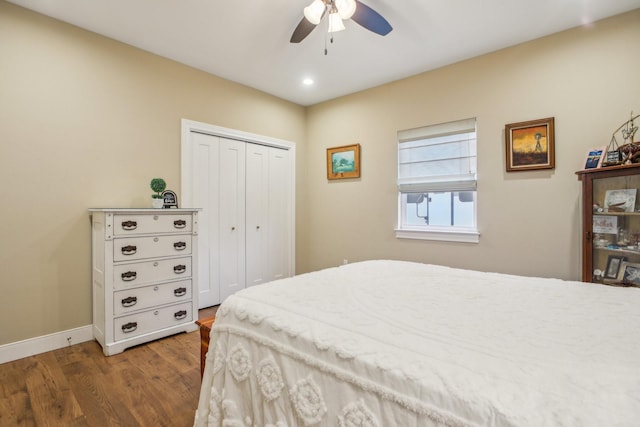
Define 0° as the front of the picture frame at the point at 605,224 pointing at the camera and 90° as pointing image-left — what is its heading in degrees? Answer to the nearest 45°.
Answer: approximately 0°

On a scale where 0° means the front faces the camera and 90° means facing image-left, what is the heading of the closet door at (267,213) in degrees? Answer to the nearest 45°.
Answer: approximately 315°

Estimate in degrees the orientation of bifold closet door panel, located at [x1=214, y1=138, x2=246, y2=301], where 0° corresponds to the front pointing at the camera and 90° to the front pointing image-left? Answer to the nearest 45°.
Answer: approximately 315°

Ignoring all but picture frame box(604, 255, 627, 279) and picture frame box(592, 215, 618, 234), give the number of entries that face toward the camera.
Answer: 2

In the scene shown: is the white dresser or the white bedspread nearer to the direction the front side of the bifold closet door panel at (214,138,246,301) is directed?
the white bedspread

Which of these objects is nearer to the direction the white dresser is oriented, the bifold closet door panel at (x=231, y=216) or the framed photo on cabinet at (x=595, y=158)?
the framed photo on cabinet

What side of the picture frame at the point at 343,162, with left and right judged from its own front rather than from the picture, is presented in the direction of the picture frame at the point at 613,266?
left

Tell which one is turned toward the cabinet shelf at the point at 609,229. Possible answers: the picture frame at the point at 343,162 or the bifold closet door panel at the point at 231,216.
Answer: the bifold closet door panel

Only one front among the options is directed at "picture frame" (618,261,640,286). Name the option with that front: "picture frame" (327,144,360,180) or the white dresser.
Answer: the white dresser

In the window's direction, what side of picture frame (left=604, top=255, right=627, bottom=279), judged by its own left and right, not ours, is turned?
right

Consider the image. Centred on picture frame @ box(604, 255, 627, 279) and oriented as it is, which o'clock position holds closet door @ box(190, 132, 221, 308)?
The closet door is roughly at 2 o'clock from the picture frame.
